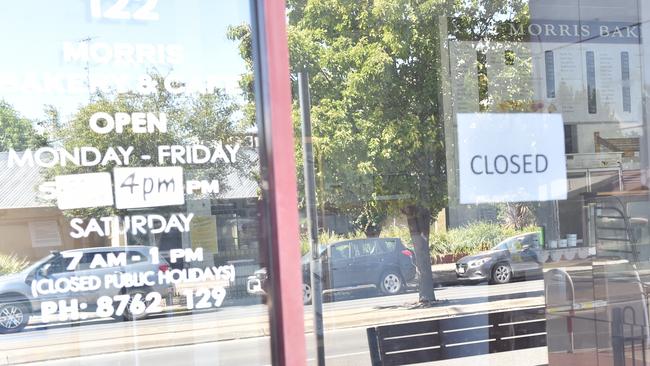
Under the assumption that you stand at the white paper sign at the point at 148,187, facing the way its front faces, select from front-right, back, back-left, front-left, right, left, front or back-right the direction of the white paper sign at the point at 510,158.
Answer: back-left

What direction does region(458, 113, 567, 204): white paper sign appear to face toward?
toward the camera

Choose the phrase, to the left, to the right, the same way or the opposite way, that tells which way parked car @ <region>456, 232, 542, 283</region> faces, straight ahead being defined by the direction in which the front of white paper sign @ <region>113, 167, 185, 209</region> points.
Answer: to the right

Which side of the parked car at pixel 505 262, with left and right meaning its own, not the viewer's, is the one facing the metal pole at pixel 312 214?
front

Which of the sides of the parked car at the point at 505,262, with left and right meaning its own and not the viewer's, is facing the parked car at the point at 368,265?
front

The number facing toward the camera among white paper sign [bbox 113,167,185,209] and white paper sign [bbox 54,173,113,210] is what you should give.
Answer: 2

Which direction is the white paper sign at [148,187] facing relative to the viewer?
toward the camera

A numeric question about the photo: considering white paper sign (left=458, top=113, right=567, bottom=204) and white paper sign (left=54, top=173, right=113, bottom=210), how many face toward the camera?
2

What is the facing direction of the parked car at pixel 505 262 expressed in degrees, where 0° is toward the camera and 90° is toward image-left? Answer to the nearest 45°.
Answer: approximately 45°

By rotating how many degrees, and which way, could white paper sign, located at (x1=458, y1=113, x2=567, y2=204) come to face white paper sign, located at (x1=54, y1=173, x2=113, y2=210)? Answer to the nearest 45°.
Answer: approximately 45° to its right
